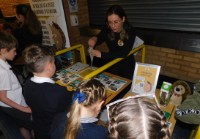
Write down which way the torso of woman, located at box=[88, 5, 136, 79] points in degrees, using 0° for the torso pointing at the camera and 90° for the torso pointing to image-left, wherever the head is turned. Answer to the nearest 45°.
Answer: approximately 45°

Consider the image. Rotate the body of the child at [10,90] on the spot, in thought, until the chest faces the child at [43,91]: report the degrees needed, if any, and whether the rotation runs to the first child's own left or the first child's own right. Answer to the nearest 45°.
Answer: approximately 45° to the first child's own right

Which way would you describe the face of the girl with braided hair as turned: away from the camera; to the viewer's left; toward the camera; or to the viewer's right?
away from the camera

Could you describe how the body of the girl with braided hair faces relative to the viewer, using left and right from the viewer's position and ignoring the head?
facing away from the viewer and to the right of the viewer

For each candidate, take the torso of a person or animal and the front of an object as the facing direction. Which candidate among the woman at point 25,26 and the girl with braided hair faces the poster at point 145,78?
the girl with braided hair

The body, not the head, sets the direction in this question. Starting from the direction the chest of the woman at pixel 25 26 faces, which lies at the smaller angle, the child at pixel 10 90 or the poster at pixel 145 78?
the child

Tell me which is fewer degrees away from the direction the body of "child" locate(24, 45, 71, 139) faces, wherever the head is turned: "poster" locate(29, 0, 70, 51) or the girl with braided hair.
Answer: the poster

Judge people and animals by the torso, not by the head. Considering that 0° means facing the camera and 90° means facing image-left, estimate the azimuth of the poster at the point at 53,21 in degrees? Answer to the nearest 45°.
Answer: approximately 0°

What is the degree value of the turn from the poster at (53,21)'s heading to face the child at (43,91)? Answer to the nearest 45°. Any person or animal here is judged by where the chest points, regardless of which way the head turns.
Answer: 0° — it already faces them

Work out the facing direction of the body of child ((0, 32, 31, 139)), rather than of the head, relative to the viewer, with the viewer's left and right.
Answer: facing to the right of the viewer

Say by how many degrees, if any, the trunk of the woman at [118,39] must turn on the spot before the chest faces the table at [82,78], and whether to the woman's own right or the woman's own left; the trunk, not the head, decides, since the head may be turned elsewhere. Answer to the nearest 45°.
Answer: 0° — they already face it

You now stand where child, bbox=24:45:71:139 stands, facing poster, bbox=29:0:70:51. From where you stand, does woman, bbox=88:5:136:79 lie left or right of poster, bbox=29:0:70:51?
right

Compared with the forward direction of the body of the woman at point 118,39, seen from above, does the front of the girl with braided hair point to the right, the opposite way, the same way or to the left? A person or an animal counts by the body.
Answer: the opposite way
